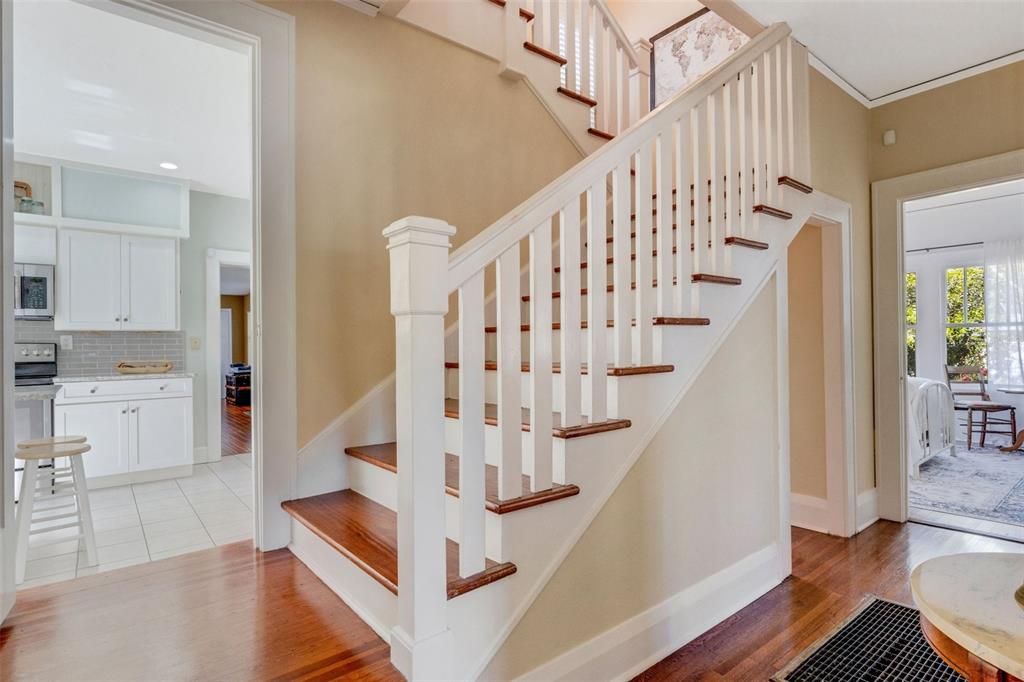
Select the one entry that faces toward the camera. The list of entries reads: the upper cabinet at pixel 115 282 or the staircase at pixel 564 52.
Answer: the upper cabinet

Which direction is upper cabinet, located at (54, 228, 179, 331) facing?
toward the camera

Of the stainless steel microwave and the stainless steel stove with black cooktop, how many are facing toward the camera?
2

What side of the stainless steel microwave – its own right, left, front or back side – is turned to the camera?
front

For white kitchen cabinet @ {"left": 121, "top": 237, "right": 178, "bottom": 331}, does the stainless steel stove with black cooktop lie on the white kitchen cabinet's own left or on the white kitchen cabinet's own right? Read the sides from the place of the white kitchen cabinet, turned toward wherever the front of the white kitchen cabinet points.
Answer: on the white kitchen cabinet's own right

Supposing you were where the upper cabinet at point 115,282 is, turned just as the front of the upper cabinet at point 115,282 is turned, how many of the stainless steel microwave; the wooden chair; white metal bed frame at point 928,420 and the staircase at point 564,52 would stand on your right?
1

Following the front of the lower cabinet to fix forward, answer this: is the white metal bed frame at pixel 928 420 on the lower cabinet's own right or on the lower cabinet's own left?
on the lower cabinet's own left

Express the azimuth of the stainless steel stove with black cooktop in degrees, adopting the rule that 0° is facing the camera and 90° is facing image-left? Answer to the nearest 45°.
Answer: approximately 0°

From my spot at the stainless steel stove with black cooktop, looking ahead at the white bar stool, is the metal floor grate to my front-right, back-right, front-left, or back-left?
front-left

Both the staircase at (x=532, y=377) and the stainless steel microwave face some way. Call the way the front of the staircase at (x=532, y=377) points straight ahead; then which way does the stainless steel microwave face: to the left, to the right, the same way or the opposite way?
to the left

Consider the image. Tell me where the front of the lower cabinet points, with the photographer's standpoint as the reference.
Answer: facing the viewer

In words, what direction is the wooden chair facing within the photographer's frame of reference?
facing the viewer and to the right of the viewer
